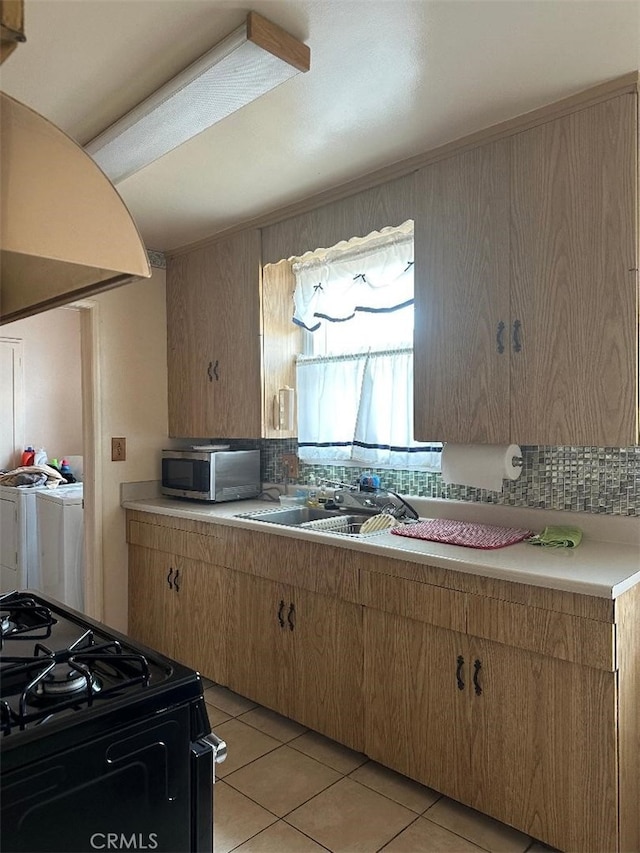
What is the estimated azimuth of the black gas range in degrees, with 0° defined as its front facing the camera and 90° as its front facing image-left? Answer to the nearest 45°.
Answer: approximately 225°

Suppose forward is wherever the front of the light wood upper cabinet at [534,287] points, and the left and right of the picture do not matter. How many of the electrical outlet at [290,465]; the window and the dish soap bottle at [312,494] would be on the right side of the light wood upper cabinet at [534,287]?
3

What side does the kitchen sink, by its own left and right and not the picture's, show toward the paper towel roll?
left

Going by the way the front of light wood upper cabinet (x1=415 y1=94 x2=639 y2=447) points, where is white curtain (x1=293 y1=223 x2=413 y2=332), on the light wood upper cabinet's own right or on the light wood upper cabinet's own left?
on the light wood upper cabinet's own right

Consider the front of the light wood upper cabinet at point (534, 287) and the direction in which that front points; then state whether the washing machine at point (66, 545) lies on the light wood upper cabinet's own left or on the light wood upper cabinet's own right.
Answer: on the light wood upper cabinet's own right

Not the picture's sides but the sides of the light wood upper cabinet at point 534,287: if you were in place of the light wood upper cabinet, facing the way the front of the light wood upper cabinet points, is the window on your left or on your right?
on your right

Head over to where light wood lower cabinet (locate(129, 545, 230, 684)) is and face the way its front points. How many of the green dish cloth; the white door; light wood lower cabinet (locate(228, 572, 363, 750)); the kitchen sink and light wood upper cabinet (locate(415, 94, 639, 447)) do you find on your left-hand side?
4

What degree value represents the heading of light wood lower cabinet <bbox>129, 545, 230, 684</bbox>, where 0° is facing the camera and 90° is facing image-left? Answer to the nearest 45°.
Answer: approximately 45°

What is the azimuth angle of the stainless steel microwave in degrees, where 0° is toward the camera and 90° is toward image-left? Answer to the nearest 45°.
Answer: approximately 45°

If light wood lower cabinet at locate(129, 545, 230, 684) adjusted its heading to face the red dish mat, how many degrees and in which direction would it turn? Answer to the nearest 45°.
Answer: approximately 90° to its left

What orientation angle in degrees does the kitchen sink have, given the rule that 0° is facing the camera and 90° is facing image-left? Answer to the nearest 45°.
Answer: approximately 45°
